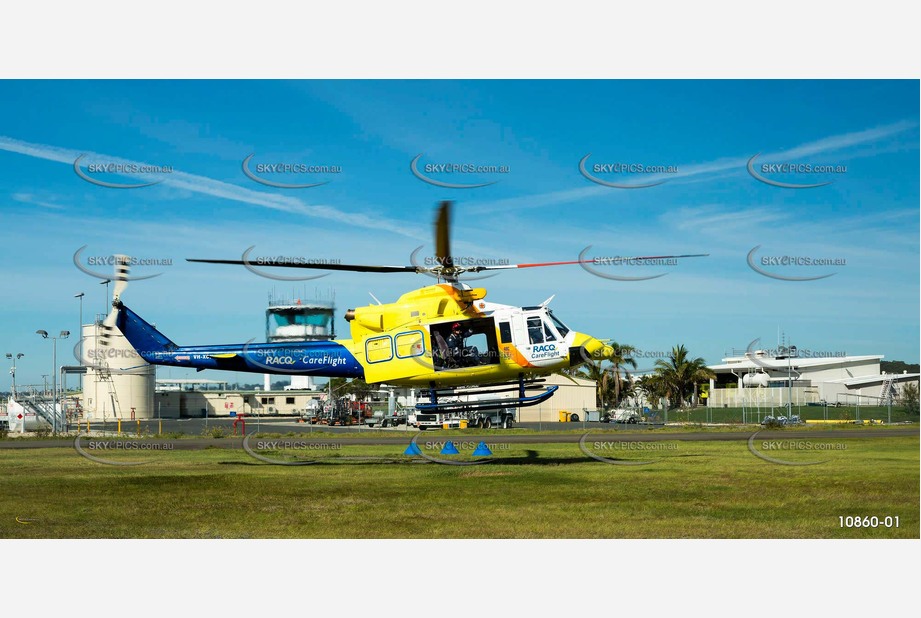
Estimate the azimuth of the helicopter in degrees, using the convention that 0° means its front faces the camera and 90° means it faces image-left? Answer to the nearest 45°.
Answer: approximately 270°
